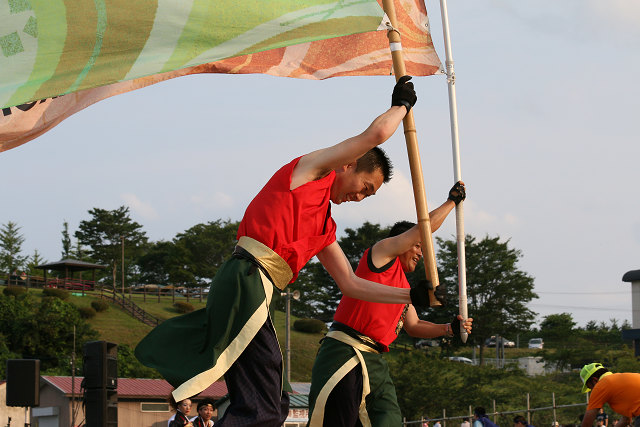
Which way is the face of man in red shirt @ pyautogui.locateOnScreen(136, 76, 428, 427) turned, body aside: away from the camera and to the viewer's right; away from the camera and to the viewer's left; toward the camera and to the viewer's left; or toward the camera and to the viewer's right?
toward the camera and to the viewer's right

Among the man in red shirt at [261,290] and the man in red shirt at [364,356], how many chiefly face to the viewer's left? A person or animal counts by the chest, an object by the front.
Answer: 0

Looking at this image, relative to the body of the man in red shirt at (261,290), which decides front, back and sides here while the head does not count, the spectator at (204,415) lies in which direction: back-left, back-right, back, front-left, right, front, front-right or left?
left

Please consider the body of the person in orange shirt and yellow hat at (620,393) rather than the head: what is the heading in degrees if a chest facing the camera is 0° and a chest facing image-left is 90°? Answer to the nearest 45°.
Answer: approximately 90°

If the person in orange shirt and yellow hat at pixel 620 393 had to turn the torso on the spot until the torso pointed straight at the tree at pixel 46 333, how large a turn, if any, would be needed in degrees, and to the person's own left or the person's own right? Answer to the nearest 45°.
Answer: approximately 45° to the person's own right

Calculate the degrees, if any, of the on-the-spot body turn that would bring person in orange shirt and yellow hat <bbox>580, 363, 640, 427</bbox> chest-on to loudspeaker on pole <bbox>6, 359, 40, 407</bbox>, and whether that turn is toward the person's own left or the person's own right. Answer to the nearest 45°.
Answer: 0° — they already face it

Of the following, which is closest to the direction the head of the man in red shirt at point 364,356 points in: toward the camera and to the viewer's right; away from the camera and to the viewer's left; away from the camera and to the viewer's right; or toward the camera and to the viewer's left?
toward the camera and to the viewer's right

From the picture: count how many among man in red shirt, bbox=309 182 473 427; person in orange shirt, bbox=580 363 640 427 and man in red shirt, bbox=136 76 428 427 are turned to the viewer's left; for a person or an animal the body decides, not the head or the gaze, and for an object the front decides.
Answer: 1

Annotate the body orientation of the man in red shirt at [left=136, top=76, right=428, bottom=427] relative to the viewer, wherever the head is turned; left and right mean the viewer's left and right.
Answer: facing to the right of the viewer

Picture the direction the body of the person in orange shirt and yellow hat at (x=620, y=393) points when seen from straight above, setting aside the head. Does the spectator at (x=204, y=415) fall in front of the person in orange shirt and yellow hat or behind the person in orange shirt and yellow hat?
in front

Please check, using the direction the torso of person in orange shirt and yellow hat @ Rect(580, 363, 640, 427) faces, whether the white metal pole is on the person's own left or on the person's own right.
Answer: on the person's own left

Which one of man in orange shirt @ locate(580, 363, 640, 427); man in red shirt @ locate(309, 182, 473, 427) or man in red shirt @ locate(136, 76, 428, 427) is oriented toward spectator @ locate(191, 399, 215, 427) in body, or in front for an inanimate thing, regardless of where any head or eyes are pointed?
man in orange shirt @ locate(580, 363, 640, 427)

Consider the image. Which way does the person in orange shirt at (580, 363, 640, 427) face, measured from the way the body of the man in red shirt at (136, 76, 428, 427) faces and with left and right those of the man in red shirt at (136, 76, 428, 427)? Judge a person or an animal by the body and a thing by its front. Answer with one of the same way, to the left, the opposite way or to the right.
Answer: the opposite way
